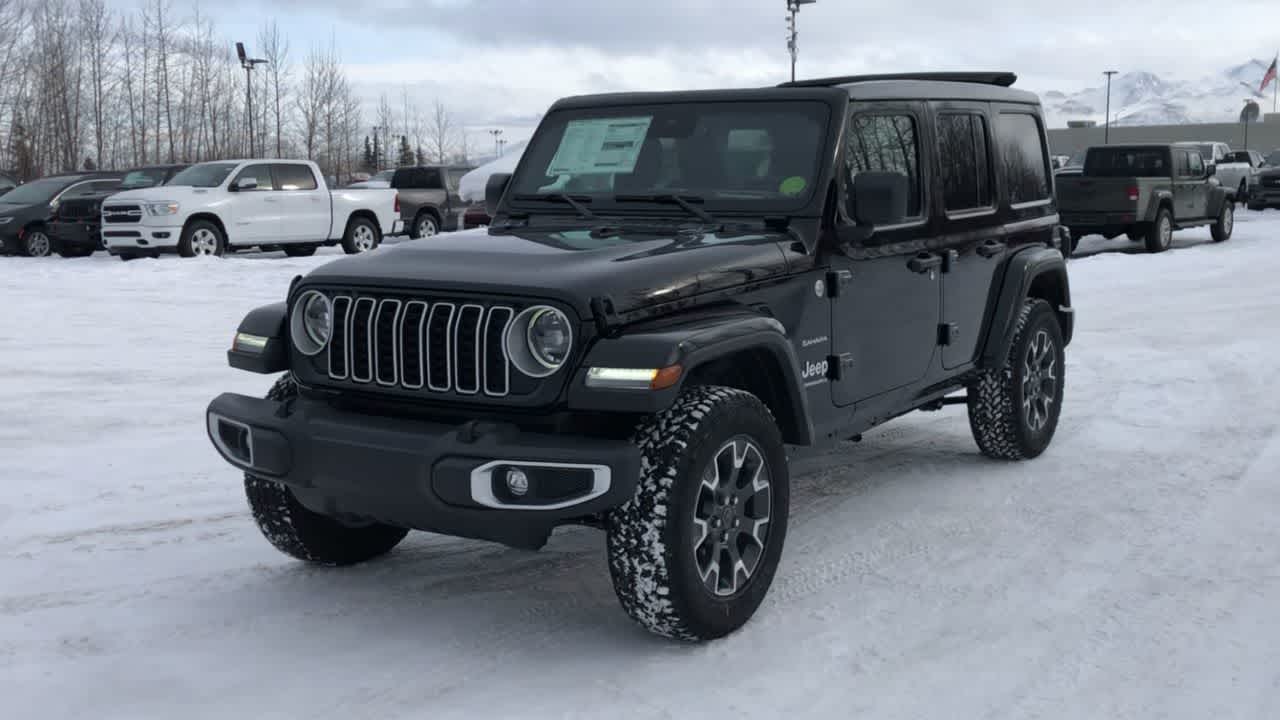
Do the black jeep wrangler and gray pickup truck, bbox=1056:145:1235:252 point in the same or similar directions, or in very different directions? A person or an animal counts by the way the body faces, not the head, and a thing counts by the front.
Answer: very different directions

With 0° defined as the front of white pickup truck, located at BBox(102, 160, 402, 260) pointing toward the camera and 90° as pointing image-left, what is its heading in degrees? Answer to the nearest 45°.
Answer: approximately 45°

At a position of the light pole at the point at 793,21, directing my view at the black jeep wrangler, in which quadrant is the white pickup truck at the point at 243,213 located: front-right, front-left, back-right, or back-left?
front-right

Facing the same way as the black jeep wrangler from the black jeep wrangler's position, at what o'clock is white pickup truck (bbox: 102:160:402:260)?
The white pickup truck is roughly at 4 o'clock from the black jeep wrangler.

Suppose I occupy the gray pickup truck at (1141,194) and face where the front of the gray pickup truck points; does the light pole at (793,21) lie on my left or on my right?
on my left

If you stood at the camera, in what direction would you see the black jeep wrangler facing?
facing the viewer and to the left of the viewer

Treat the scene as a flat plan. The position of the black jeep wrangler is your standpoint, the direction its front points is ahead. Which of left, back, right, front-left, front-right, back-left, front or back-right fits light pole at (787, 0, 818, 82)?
back-right

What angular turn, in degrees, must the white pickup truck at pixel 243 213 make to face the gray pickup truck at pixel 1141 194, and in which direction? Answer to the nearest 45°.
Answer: approximately 135° to its left

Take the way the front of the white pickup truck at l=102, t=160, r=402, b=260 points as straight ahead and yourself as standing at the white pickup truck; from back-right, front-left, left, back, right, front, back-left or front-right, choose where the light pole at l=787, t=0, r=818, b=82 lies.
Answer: back

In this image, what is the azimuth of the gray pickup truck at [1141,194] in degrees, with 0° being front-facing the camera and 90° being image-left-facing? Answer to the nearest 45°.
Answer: approximately 225°

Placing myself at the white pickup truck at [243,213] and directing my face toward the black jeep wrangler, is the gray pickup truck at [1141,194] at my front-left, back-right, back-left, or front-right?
front-left

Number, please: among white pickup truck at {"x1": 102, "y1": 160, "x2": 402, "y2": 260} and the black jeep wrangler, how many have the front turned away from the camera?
0

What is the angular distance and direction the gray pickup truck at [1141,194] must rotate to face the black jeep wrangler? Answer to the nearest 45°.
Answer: approximately 135° to its right

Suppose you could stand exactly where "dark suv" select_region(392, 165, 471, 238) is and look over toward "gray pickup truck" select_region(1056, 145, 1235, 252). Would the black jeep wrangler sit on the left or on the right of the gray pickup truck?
right

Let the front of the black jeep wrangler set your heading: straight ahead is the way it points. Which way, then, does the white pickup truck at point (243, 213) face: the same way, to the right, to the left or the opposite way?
the same way
